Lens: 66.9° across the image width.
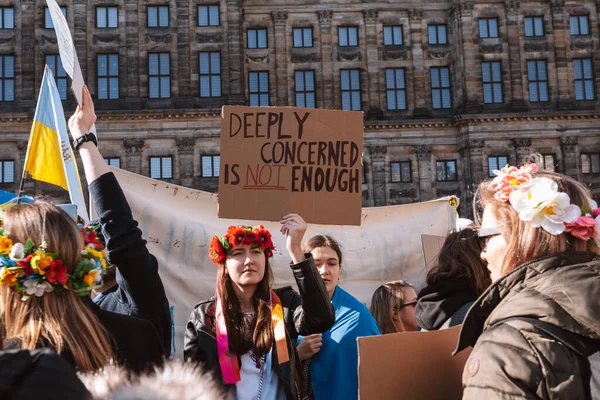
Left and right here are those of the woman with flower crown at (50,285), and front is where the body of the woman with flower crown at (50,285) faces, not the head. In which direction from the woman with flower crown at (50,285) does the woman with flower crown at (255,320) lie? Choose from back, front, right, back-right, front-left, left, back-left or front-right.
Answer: front-right

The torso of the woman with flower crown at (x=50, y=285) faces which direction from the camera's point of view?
away from the camera

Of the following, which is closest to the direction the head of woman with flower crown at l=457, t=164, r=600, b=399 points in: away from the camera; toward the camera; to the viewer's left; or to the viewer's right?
to the viewer's left

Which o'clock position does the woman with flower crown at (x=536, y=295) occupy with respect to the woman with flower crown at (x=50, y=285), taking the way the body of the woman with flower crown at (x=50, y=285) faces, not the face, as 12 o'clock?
the woman with flower crown at (x=536, y=295) is roughly at 4 o'clock from the woman with flower crown at (x=50, y=285).
